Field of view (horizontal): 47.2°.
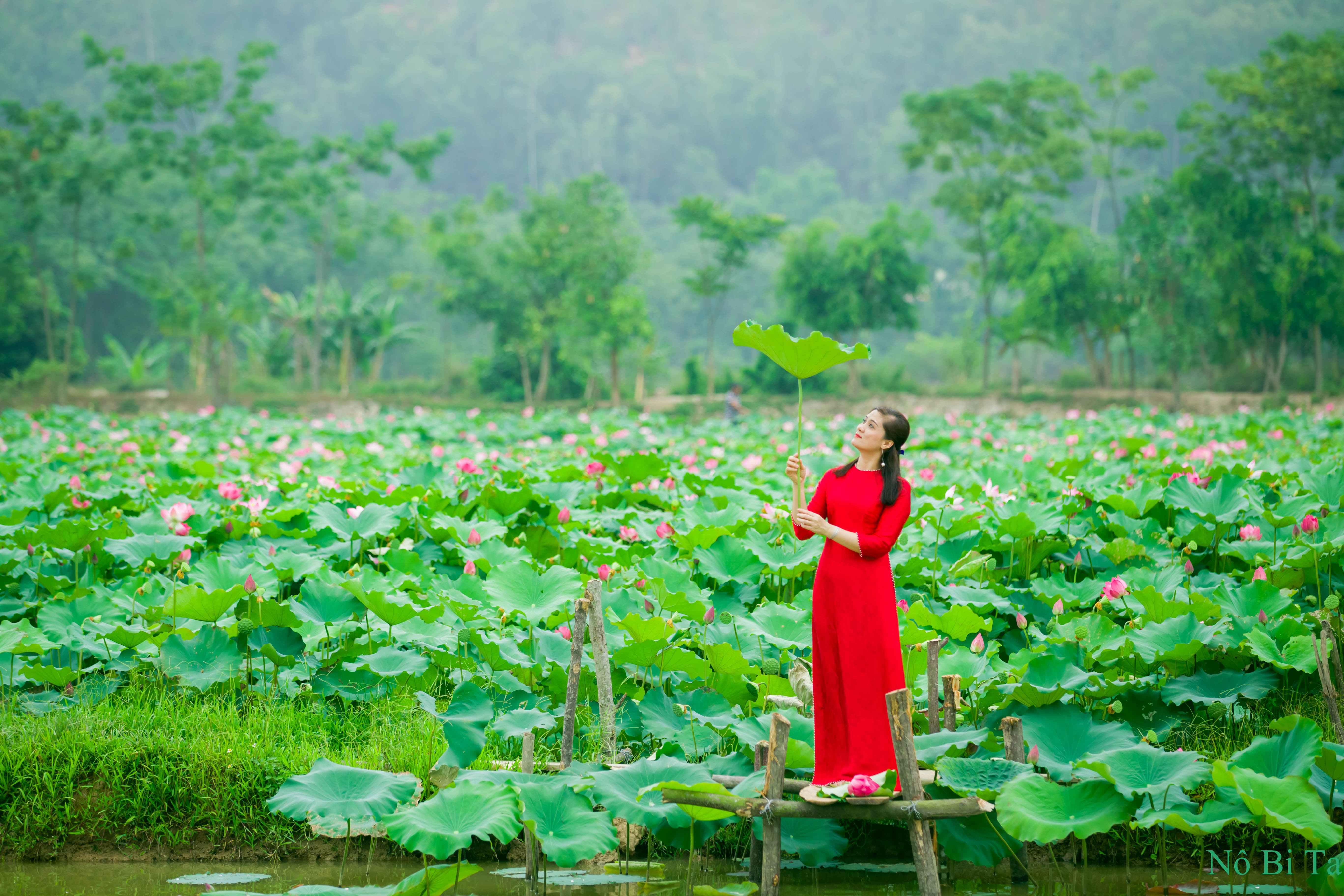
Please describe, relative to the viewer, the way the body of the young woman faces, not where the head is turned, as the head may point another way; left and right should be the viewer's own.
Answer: facing the viewer and to the left of the viewer

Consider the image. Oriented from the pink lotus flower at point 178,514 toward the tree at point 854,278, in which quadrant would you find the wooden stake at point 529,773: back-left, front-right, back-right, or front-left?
back-right

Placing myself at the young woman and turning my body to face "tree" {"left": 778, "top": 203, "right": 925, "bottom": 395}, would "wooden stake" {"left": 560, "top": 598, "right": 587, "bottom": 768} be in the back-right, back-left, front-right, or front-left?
front-left

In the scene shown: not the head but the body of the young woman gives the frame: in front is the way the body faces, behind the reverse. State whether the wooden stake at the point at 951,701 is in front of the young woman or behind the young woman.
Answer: behind

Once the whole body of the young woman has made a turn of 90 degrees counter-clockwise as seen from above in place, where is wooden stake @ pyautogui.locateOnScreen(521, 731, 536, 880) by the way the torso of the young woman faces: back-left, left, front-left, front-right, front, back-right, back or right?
back-right

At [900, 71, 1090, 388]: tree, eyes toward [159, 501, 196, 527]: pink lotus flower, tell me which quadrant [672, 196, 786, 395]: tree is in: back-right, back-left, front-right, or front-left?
front-right

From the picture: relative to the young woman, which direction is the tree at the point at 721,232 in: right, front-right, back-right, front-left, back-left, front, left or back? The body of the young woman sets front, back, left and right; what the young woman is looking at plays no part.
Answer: back-right

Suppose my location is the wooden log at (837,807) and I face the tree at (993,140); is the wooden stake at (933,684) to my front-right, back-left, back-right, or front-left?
front-right

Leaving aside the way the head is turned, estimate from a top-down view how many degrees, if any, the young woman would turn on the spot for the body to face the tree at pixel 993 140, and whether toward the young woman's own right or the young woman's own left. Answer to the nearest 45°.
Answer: approximately 135° to the young woman's own right

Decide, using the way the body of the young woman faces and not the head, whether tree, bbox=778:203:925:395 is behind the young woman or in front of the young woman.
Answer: behind

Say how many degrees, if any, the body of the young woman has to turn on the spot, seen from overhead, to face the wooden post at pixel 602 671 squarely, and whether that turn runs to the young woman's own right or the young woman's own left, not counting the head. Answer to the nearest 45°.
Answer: approximately 90° to the young woman's own right

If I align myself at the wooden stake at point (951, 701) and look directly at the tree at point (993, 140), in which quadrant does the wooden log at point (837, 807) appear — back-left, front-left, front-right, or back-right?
back-left
